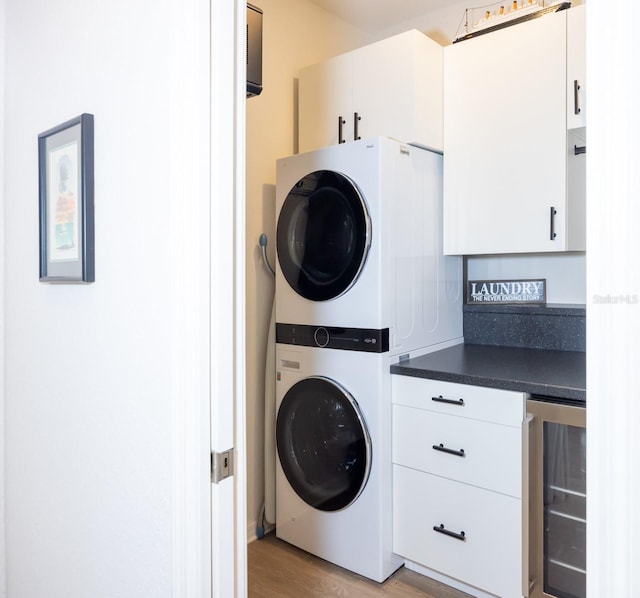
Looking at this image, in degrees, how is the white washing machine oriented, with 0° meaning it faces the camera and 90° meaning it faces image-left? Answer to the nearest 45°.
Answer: approximately 45°

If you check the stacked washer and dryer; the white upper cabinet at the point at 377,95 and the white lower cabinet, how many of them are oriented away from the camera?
0

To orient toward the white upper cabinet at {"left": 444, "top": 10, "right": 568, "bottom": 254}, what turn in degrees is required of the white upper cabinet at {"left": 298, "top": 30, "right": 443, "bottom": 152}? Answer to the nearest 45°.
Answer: approximately 135° to its left

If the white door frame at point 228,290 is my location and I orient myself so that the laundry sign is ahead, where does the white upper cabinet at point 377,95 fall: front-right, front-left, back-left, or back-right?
front-left

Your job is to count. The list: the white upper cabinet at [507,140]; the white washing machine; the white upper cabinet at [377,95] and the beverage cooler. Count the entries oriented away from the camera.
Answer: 0

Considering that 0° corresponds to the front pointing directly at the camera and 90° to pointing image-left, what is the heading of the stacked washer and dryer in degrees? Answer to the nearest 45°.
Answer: approximately 45°

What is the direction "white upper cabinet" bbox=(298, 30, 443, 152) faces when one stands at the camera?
facing the viewer and to the left of the viewer

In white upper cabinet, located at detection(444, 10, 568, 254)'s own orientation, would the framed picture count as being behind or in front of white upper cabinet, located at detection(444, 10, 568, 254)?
in front

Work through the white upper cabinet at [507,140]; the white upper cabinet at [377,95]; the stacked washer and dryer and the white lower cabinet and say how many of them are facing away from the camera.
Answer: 0
